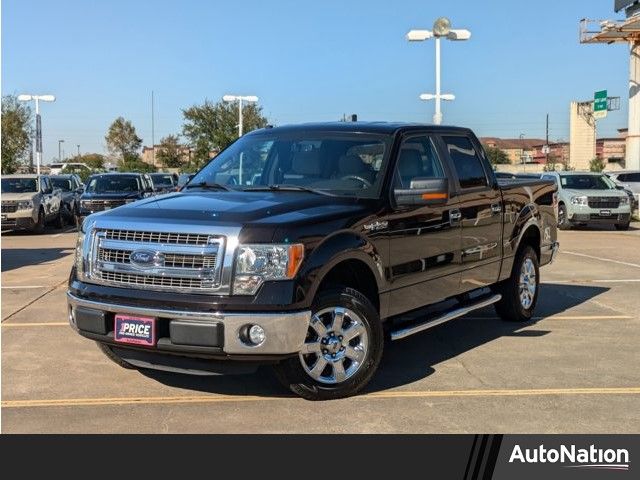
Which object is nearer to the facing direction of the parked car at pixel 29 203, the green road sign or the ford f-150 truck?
the ford f-150 truck

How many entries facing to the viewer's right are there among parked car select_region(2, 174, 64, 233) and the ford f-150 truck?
0

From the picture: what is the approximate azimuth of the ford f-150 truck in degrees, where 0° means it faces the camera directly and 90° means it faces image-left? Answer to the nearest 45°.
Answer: approximately 45°

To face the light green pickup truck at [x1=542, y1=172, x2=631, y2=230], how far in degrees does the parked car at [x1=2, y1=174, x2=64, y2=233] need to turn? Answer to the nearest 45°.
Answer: approximately 90° to its left

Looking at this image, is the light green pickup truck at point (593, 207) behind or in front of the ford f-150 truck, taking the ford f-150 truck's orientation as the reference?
behind

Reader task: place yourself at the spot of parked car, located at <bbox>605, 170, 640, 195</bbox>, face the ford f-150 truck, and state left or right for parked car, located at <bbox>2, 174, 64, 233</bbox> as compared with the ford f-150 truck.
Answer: right

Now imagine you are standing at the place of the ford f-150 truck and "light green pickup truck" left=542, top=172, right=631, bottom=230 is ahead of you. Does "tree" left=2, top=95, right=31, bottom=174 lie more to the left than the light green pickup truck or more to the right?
left

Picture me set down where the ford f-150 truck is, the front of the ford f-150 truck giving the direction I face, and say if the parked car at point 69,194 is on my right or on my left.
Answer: on my right

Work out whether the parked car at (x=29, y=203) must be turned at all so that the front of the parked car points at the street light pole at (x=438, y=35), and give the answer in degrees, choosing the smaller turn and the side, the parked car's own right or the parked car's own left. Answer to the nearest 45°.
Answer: approximately 135° to the parked car's own left

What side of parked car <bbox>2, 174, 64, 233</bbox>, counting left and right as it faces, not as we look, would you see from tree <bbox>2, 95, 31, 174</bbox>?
back
